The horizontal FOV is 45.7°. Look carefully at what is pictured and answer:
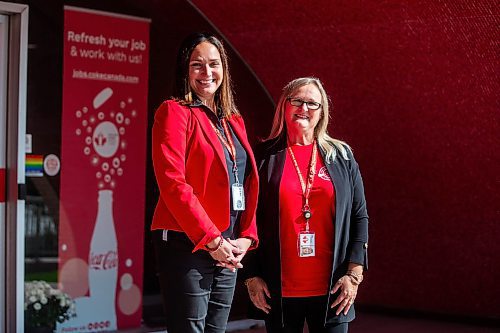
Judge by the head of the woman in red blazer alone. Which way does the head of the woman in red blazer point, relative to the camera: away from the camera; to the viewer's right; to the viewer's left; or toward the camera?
toward the camera

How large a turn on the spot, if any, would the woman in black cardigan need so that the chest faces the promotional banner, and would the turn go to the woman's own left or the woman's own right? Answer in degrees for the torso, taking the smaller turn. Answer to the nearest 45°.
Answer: approximately 135° to the woman's own right

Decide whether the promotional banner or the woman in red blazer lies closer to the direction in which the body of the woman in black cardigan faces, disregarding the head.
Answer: the woman in red blazer

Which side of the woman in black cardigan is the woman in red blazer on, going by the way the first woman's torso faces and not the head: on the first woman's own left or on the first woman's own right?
on the first woman's own right

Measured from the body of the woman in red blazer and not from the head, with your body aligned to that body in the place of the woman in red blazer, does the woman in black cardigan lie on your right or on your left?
on your left

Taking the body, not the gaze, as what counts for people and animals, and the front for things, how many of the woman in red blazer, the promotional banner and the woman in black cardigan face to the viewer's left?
0

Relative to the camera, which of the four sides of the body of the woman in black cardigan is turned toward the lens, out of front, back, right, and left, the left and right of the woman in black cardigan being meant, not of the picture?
front

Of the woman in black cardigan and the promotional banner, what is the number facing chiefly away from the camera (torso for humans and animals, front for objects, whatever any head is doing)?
0

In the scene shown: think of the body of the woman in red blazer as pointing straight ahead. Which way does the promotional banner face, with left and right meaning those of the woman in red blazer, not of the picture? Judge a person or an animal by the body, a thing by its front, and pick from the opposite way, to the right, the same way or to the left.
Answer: the same way

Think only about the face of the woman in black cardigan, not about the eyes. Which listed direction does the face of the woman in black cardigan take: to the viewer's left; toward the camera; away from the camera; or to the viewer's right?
toward the camera

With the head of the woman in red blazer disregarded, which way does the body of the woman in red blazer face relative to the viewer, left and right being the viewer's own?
facing the viewer and to the right of the viewer
